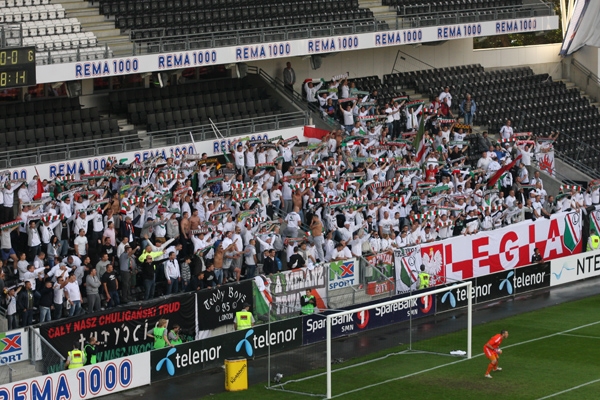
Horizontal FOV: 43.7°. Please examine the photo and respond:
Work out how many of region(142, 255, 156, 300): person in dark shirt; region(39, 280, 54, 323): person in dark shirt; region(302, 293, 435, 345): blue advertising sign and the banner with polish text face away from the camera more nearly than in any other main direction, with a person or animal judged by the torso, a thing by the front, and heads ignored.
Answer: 0

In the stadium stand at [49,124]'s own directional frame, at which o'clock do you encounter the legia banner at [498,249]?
The legia banner is roughly at 11 o'clock from the stadium stand.

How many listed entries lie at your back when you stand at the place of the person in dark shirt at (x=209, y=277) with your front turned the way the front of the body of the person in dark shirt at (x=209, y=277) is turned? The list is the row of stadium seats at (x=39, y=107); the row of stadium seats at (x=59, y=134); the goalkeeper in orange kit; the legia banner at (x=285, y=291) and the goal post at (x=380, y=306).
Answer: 2

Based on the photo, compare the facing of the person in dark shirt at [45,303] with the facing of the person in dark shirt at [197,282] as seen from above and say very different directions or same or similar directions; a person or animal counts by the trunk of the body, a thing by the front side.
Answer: same or similar directions

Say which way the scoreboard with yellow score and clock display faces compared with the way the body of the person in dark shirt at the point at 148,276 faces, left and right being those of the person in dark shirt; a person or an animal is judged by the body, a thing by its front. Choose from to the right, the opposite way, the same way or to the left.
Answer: the same way

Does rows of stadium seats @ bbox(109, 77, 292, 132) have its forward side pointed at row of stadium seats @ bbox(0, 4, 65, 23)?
no

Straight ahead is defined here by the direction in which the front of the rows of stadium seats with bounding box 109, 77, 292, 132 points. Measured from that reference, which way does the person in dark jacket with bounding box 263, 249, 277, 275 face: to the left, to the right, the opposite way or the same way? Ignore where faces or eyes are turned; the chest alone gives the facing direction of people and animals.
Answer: the same way

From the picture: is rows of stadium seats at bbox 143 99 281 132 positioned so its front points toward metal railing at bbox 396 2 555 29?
no

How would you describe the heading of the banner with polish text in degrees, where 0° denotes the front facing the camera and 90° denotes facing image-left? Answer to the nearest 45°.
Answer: approximately 315°

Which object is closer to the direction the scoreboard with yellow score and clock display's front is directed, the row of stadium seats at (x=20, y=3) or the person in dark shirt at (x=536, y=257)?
the person in dark shirt

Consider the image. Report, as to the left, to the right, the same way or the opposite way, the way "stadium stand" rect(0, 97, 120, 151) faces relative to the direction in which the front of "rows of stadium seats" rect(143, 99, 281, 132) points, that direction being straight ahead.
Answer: the same way

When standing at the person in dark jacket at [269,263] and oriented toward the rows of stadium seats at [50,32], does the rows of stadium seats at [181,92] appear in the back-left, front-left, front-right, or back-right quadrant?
front-right

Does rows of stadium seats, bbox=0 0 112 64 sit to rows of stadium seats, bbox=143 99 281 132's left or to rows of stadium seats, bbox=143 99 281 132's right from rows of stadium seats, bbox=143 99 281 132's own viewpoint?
on its right

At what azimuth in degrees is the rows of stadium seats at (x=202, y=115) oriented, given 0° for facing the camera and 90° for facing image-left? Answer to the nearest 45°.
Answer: approximately 315°

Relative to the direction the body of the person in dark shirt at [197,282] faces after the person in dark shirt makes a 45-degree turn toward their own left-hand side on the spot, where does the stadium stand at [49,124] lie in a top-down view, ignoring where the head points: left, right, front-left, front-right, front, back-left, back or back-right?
back-left

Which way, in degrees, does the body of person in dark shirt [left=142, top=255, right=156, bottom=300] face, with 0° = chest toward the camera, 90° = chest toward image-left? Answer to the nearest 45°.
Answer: approximately 315°

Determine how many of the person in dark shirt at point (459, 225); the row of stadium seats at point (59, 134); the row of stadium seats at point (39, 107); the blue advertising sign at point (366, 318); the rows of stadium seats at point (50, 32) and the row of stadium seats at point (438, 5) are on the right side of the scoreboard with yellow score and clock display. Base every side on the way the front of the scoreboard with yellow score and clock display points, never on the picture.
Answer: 0
